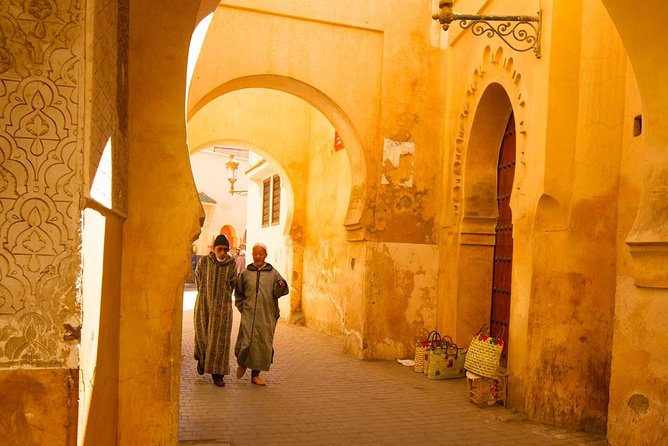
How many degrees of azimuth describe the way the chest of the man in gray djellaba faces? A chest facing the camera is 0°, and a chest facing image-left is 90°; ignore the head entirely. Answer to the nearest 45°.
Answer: approximately 0°

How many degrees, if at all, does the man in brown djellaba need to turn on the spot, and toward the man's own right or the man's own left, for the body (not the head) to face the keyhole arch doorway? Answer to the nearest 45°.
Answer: approximately 90° to the man's own left

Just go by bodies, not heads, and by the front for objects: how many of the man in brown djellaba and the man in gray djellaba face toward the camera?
2

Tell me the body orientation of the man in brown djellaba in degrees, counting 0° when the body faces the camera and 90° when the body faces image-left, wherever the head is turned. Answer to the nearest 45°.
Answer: approximately 0°

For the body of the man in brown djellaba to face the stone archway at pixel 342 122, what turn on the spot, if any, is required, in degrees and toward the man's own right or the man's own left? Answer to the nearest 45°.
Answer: approximately 135° to the man's own left

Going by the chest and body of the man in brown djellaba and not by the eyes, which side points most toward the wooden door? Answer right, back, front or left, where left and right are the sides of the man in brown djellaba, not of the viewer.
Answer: left

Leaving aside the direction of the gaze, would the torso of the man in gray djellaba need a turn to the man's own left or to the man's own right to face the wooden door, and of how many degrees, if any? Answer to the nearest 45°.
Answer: approximately 90° to the man's own left

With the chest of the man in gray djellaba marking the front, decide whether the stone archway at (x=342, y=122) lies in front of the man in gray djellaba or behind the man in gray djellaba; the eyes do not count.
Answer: behind
